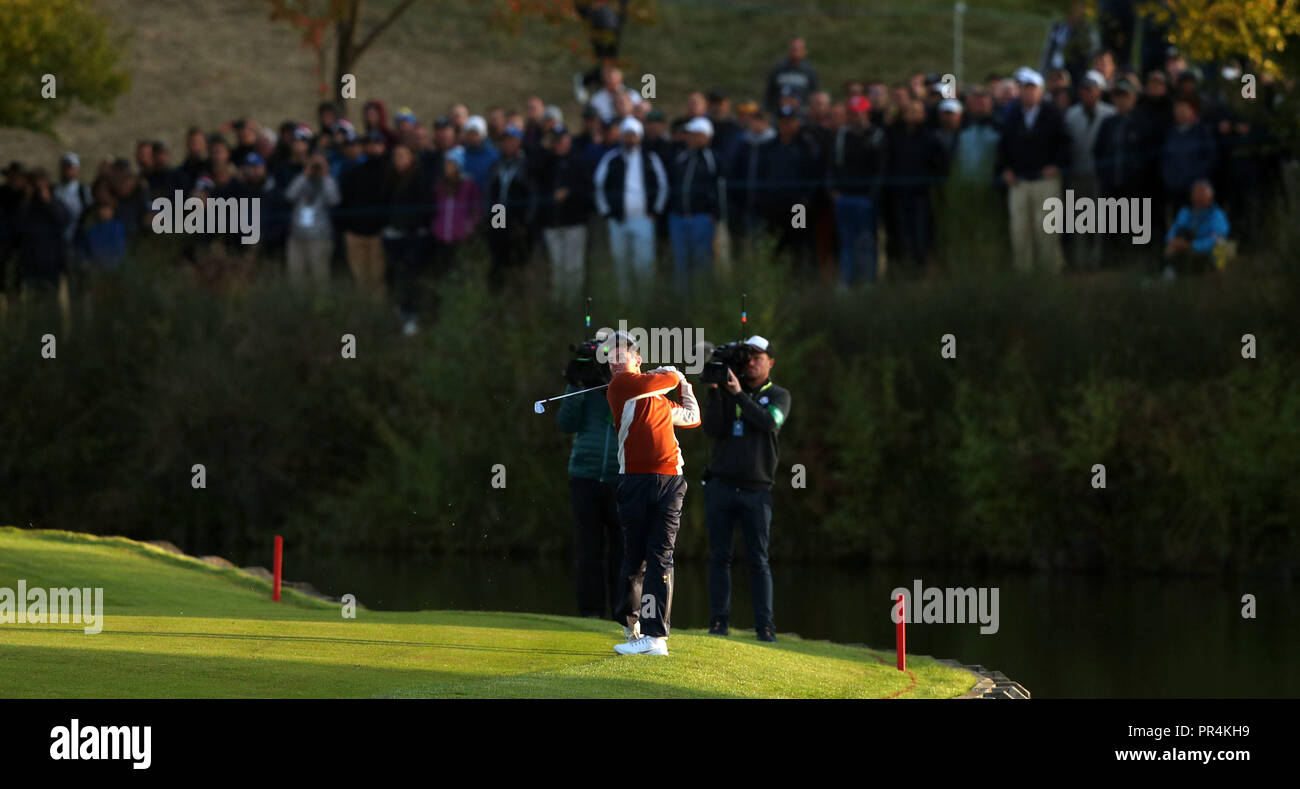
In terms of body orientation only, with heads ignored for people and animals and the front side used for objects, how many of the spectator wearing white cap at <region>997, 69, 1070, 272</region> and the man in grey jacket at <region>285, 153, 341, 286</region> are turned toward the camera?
2

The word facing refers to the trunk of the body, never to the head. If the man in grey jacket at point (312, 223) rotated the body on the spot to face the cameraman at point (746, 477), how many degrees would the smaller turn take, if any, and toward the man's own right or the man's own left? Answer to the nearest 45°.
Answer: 0° — they already face them

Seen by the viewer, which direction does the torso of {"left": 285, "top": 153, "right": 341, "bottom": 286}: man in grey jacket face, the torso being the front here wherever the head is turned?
toward the camera

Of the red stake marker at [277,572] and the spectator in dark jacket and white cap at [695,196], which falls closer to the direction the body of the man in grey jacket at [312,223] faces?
the red stake marker

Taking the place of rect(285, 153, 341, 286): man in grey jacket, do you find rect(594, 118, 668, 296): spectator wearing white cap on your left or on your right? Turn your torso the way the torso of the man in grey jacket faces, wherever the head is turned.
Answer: on your left

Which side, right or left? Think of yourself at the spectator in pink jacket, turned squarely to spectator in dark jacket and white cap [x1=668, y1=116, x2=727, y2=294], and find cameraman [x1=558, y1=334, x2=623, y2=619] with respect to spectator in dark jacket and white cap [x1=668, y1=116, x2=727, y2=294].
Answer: right

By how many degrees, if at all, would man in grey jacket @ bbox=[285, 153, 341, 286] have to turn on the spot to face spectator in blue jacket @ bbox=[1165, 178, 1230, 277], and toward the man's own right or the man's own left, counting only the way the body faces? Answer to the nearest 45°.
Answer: approximately 45° to the man's own left

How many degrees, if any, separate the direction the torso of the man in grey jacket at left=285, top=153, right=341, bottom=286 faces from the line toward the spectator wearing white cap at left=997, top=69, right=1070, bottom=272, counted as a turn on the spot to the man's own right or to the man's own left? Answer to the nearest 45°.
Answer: approximately 45° to the man's own left

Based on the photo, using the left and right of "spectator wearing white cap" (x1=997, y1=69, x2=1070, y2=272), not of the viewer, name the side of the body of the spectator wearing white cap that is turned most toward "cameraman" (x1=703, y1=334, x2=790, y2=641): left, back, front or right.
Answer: front

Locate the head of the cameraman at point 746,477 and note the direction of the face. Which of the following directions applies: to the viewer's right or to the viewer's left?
to the viewer's left

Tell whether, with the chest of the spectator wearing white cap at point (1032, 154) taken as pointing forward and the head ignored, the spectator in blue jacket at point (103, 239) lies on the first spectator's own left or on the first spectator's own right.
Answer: on the first spectator's own right

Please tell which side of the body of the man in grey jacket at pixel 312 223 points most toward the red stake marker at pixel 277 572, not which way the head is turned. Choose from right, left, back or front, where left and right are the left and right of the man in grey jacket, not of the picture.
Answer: front

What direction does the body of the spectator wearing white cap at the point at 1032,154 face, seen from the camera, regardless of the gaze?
toward the camera

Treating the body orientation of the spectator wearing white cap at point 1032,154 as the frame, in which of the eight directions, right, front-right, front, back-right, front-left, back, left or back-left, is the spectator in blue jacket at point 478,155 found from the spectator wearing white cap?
right
